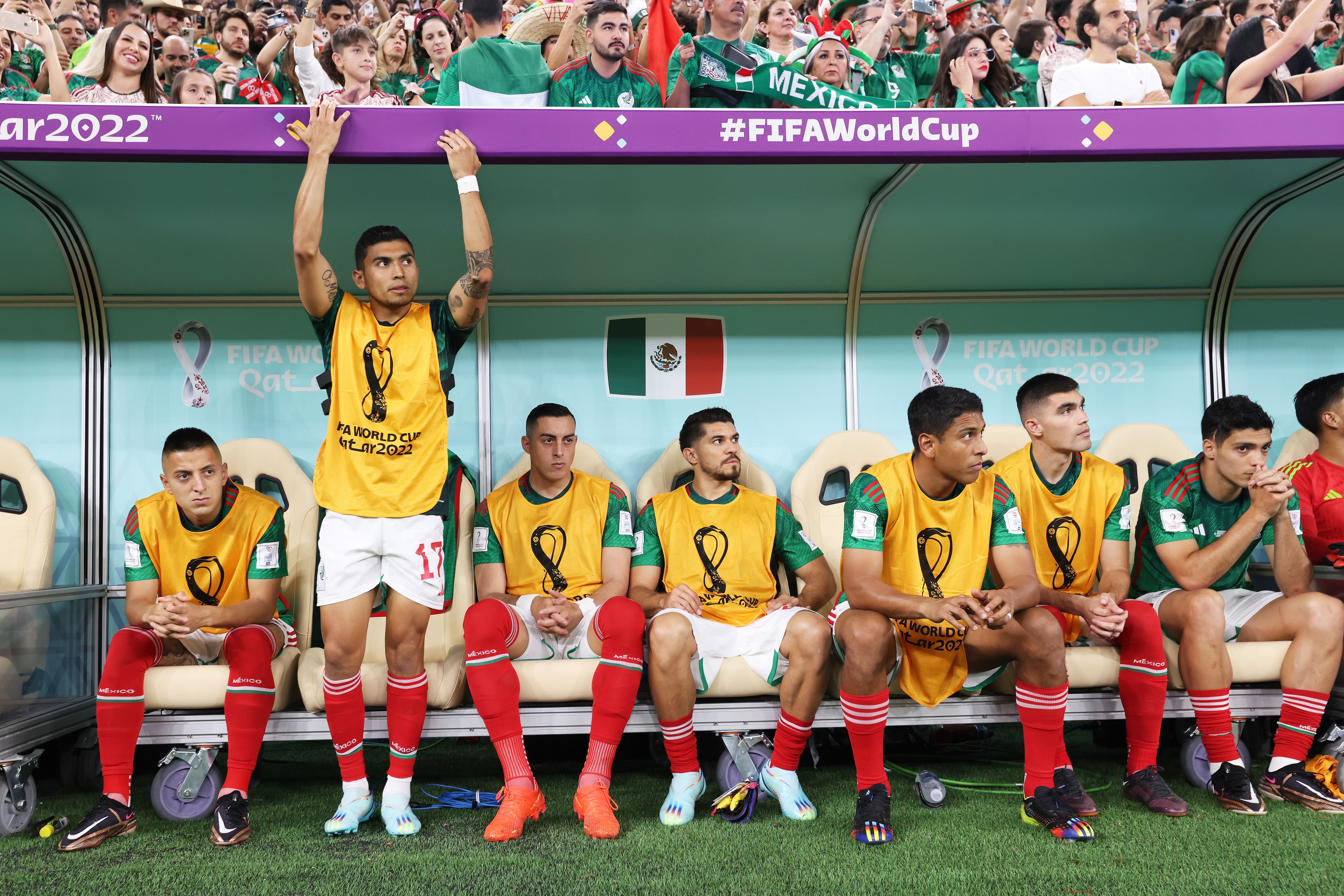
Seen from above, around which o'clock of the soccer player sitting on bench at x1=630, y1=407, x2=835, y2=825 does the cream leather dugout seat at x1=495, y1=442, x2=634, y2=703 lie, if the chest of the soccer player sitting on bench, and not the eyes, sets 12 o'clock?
The cream leather dugout seat is roughly at 2 o'clock from the soccer player sitting on bench.

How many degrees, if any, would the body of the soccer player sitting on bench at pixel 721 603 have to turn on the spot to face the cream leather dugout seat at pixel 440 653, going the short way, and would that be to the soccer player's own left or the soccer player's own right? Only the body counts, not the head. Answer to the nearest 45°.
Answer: approximately 90° to the soccer player's own right

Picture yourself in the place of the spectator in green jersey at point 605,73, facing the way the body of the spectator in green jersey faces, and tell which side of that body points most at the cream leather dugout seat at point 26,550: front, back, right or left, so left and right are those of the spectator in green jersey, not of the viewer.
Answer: right

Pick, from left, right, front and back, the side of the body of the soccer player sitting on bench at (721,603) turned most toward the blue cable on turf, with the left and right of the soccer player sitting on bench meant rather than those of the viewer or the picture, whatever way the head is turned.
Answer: right
